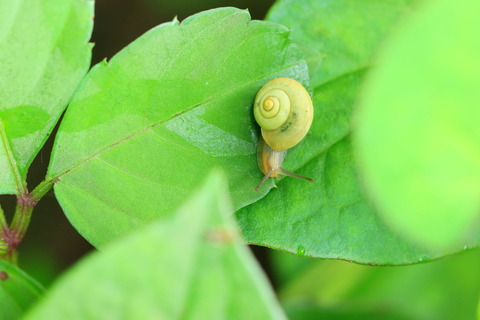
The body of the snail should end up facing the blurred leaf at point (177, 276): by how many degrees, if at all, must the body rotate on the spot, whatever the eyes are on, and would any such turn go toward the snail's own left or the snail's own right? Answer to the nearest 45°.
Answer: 0° — it already faces it

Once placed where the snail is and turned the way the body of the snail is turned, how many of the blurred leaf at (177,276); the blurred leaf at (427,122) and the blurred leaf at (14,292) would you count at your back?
0

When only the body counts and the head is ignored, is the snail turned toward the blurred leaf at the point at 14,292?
no

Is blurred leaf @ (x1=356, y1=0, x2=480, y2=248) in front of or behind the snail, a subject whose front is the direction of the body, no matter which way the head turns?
in front

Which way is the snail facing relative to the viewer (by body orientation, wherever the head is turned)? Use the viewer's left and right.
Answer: facing the viewer
